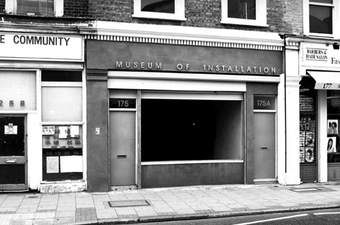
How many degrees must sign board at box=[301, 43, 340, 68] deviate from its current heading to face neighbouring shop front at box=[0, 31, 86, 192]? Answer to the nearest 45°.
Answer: approximately 45° to its right

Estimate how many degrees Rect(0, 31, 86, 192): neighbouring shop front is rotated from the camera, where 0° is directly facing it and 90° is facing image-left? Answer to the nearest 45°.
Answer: approximately 0°

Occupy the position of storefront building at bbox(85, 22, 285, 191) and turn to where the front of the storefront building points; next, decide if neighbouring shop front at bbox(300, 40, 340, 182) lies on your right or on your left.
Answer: on your left

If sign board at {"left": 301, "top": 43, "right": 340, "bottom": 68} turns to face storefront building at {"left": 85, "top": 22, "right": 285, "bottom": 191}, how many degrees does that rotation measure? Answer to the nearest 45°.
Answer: approximately 45° to its right

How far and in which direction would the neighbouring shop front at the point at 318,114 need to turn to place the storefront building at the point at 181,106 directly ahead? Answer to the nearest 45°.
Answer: approximately 45° to its right

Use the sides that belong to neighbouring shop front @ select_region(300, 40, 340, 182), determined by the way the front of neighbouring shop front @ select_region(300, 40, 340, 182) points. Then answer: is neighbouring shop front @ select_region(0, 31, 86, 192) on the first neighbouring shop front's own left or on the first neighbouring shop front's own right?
on the first neighbouring shop front's own right

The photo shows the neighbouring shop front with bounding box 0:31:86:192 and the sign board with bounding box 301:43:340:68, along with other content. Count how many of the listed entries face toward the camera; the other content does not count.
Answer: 2

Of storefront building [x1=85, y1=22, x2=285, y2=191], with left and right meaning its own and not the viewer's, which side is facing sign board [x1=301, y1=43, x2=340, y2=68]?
left
